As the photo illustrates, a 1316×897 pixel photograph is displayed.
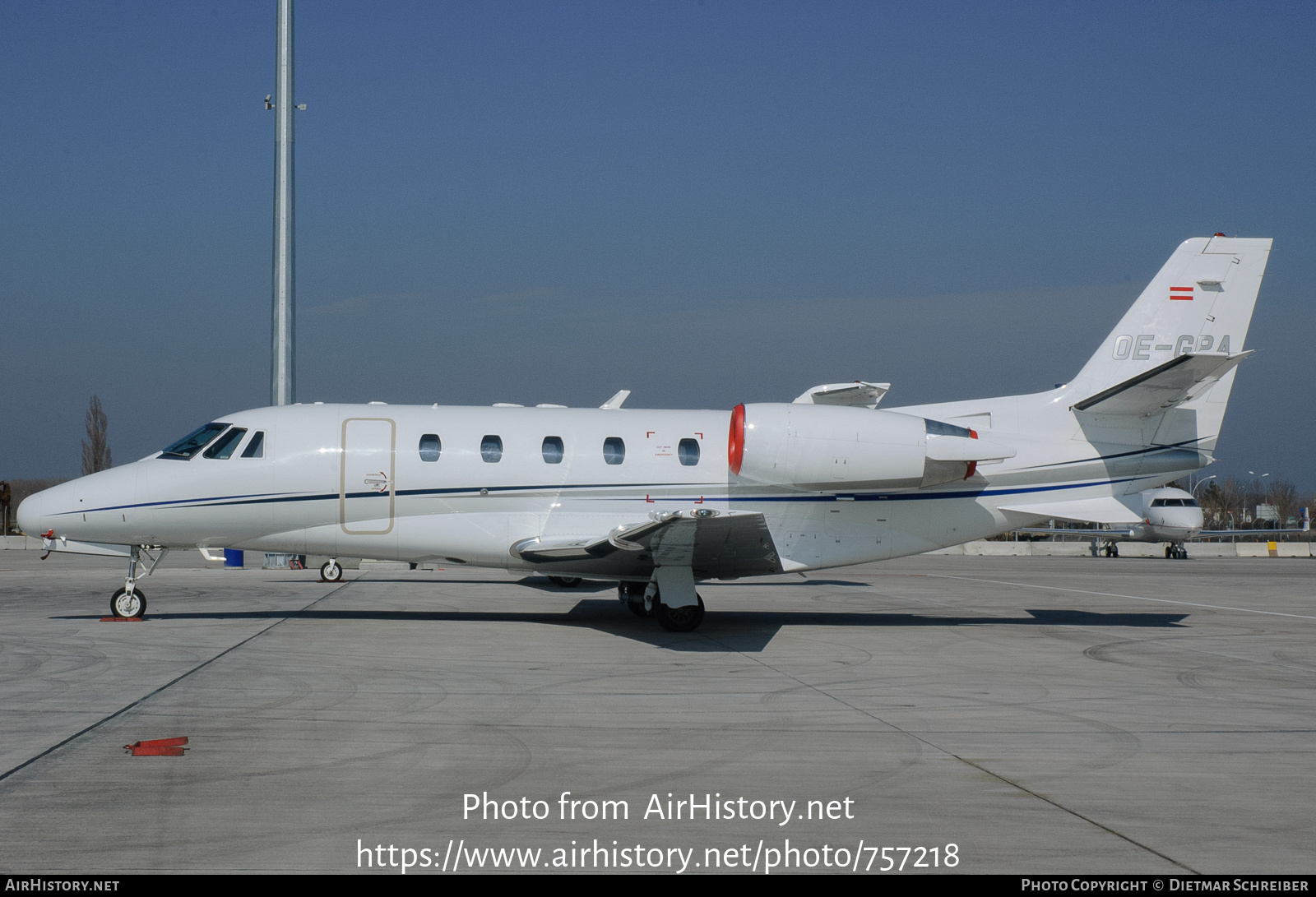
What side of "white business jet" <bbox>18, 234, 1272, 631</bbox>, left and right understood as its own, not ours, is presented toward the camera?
left
